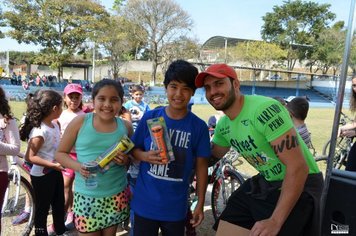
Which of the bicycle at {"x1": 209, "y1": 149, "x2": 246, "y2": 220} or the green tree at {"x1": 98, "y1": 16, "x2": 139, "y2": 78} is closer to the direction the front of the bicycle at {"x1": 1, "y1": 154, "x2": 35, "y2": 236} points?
the bicycle

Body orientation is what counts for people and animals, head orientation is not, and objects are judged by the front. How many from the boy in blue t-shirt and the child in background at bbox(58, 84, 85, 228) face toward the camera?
2

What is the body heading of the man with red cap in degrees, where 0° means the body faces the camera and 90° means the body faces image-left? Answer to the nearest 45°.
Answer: approximately 45°

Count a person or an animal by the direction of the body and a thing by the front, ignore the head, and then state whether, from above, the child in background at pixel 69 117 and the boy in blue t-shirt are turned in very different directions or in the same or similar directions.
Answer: same or similar directions

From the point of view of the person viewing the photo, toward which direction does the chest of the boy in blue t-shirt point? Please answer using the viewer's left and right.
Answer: facing the viewer

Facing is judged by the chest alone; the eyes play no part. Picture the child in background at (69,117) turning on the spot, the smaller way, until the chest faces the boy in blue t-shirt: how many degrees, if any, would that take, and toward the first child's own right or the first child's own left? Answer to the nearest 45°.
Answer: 0° — they already face them

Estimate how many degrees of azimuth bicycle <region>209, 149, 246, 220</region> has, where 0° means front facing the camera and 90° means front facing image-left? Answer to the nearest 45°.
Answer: approximately 45°

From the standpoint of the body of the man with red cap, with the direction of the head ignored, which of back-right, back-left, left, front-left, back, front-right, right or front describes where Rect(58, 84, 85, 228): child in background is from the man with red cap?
right

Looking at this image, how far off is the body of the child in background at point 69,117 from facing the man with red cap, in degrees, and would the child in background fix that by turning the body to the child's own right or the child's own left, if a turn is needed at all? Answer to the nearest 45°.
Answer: approximately 45° to the child's own left
